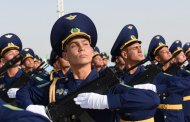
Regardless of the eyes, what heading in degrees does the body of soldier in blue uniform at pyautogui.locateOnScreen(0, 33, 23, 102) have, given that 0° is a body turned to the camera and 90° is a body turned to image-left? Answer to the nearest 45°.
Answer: approximately 0°

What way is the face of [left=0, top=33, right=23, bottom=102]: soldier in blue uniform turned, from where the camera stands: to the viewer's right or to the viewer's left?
to the viewer's right

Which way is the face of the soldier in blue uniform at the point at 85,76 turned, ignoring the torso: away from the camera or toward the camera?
toward the camera

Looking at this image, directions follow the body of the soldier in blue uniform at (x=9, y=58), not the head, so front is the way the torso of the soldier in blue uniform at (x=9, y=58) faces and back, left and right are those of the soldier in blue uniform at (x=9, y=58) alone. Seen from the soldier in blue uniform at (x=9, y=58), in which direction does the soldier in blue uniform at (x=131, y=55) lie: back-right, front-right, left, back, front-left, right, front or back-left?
front-left

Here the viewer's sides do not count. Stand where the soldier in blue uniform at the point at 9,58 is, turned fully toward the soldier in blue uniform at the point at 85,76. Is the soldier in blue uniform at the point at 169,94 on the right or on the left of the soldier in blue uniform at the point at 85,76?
left
